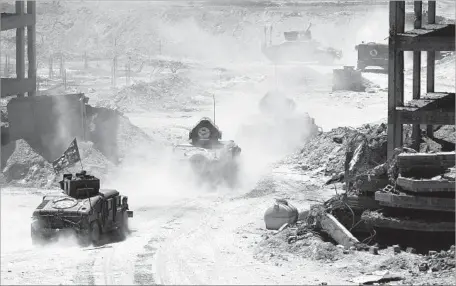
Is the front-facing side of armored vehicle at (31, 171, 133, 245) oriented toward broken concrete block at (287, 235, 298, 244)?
no

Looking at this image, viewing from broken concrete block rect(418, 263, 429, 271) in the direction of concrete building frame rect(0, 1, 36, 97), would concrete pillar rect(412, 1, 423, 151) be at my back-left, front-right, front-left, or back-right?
front-right

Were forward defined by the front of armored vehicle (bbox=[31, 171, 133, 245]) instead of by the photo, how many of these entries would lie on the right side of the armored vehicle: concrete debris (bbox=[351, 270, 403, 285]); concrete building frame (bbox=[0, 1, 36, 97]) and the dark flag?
1

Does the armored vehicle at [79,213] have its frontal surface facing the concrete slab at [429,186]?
no

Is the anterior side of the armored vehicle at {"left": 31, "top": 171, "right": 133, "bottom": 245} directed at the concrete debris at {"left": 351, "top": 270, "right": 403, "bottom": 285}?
no
